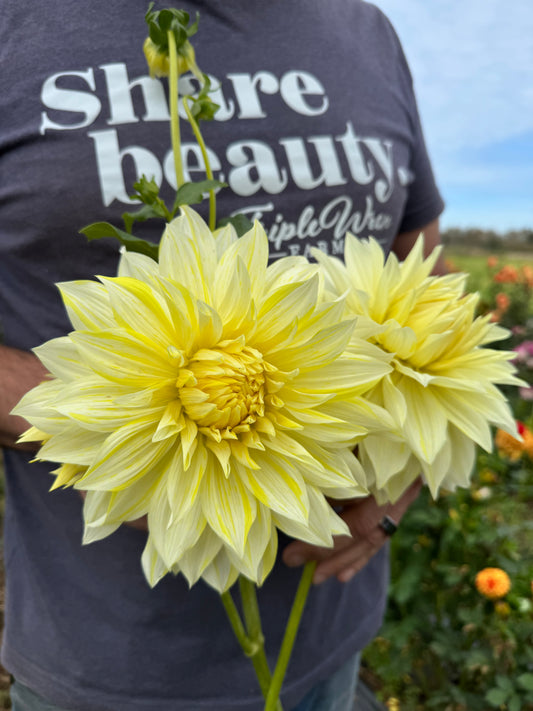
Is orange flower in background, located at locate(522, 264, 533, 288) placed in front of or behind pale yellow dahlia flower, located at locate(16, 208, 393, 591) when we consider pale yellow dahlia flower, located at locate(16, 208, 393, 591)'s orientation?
behind

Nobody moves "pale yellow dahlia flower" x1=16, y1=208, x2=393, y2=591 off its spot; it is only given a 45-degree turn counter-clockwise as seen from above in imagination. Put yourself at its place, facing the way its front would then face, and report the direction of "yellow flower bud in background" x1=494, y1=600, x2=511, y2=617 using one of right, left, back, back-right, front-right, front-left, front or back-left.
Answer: left

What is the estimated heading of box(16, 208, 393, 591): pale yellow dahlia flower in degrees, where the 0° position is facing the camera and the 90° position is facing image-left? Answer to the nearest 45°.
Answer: approximately 0°

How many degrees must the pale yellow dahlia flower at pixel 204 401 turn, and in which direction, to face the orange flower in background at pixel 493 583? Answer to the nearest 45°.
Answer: approximately 135° to its left

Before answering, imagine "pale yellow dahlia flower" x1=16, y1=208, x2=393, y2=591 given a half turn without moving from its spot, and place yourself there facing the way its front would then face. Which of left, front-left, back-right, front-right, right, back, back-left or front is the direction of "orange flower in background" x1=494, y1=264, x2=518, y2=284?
front-right
